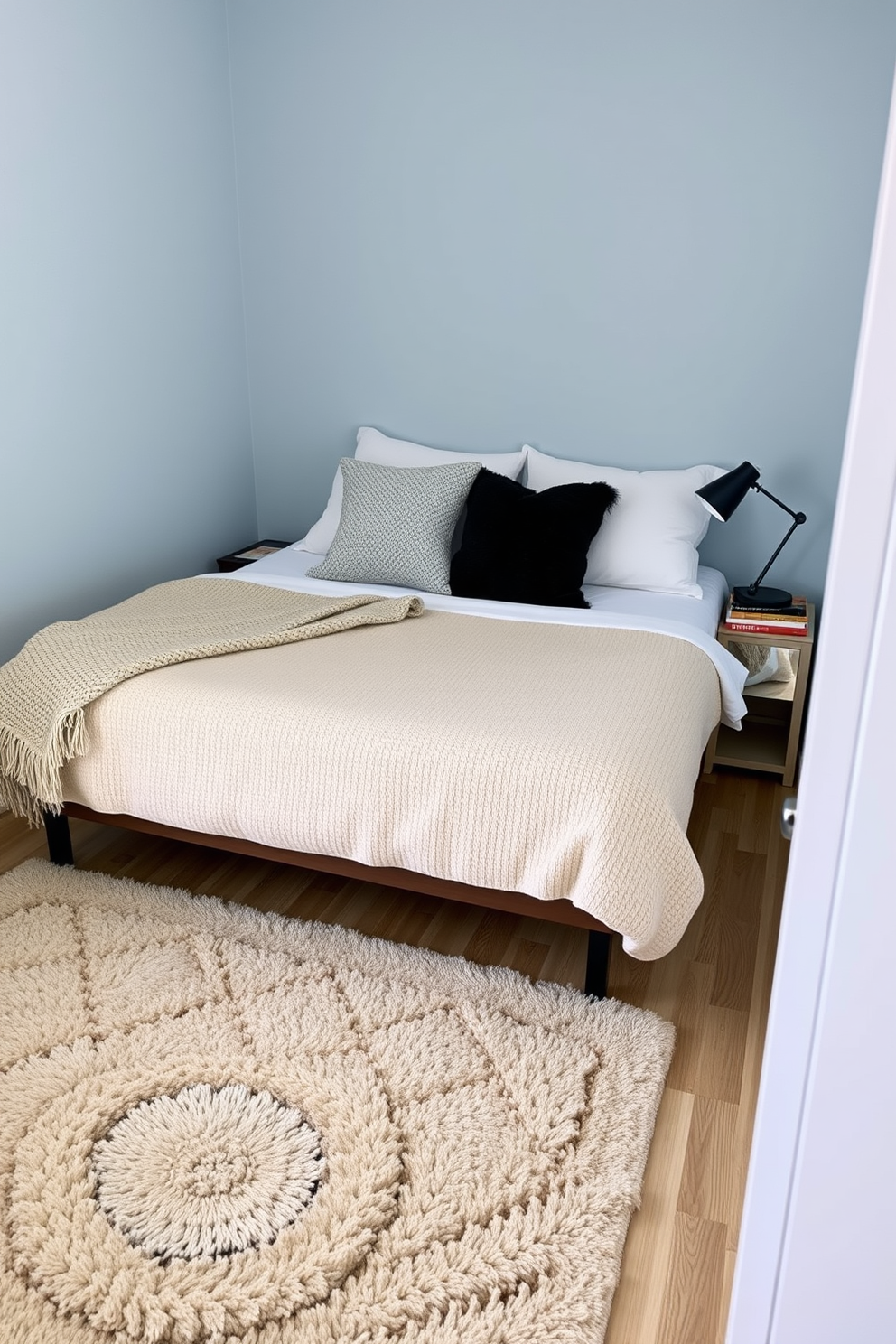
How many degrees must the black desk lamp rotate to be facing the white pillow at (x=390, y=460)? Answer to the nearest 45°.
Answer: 0° — it already faces it

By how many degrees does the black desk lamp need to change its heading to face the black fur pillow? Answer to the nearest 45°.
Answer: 0° — it already faces it

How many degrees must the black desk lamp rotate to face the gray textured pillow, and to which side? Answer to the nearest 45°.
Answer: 0° — it already faces it

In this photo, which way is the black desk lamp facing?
to the viewer's left

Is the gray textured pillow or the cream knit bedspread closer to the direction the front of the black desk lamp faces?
the gray textured pillow

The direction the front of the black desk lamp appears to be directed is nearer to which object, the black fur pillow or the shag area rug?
the black fur pillow

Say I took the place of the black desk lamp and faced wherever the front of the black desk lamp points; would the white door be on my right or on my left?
on my left

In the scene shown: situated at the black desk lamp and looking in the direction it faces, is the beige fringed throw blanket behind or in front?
in front
